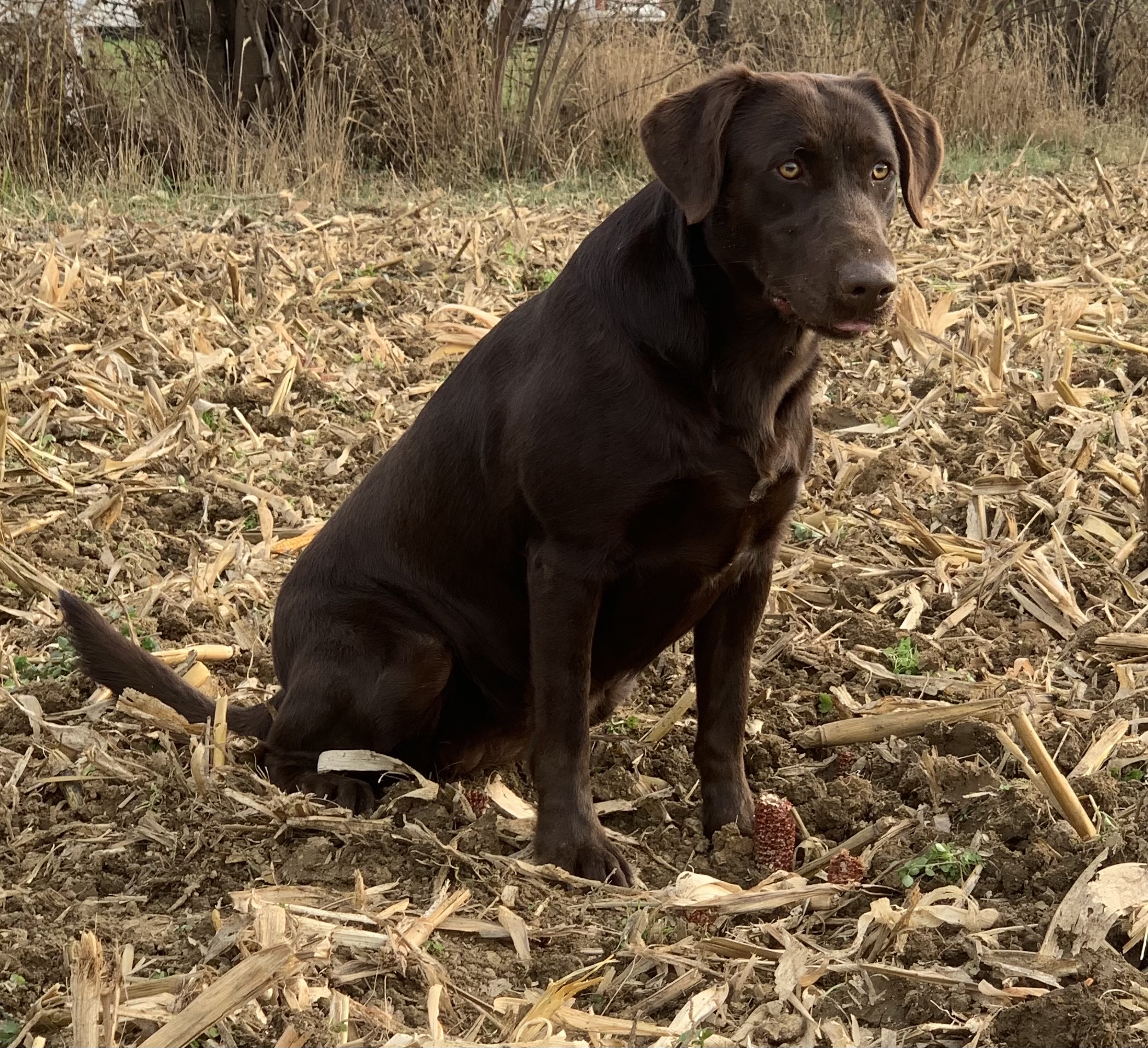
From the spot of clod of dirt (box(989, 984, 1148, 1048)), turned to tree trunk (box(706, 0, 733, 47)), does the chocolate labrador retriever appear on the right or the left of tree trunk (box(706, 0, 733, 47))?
left

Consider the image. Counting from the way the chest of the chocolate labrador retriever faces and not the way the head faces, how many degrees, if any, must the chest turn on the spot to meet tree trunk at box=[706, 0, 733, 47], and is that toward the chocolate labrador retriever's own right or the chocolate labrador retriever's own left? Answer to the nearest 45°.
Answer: approximately 135° to the chocolate labrador retriever's own left

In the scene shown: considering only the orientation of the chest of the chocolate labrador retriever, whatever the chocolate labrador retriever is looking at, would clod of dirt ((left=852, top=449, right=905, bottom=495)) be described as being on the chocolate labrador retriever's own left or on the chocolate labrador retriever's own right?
on the chocolate labrador retriever's own left

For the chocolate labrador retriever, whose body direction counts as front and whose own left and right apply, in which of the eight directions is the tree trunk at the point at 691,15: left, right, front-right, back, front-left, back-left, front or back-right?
back-left

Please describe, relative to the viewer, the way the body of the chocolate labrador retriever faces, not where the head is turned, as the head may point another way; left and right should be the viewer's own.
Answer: facing the viewer and to the right of the viewer

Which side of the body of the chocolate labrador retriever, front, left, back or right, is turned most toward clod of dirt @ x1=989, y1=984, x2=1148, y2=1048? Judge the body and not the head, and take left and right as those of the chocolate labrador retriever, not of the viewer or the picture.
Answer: front
